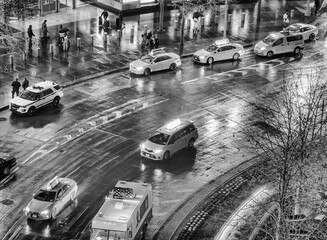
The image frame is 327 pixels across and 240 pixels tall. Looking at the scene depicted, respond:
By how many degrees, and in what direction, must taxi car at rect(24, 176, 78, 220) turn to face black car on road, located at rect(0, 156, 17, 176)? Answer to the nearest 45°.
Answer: approximately 90° to its right

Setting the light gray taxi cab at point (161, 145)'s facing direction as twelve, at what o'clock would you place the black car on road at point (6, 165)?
The black car on road is roughly at 1 o'clock from the light gray taxi cab.

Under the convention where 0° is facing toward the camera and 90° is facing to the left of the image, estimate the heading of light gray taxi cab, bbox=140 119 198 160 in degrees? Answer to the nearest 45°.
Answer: approximately 45°

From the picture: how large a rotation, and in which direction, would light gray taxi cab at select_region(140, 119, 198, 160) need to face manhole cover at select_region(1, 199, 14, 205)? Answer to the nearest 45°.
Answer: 0° — it already faces it

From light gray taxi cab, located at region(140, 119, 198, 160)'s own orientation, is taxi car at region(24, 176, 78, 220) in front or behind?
in front
